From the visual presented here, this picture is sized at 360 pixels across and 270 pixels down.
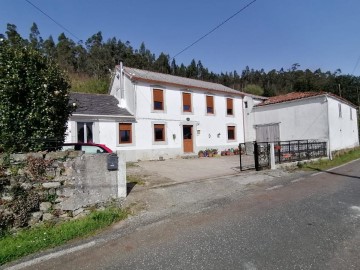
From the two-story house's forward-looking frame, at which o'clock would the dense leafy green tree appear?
The dense leafy green tree is roughly at 2 o'clock from the two-story house.

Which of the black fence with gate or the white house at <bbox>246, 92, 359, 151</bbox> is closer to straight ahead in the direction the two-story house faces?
the black fence with gate

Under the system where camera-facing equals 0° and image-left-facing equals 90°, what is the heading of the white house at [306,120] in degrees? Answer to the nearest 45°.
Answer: approximately 45°

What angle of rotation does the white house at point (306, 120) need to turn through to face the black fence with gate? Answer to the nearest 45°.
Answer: approximately 45° to its left

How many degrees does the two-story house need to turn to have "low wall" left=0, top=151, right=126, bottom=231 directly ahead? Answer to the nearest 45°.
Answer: approximately 45° to its right

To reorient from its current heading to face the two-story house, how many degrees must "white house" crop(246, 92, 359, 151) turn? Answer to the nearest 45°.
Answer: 0° — it already faces it

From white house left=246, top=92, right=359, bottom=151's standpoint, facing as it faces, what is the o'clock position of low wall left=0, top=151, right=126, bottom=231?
The low wall is roughly at 11 o'clock from the white house.

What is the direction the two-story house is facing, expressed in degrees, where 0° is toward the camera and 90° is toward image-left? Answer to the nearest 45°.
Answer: approximately 315°
